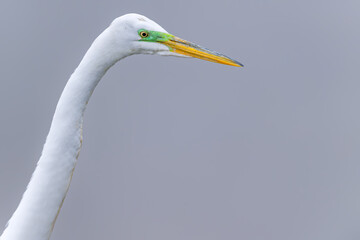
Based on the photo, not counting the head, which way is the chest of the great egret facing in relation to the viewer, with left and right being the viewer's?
facing to the right of the viewer
